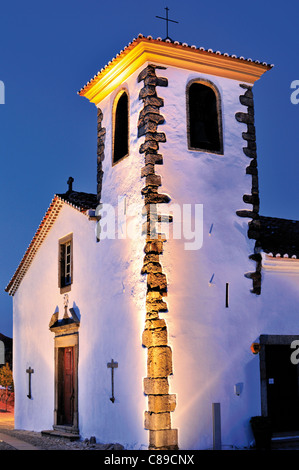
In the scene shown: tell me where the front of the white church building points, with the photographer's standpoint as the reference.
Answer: facing the viewer and to the left of the viewer
